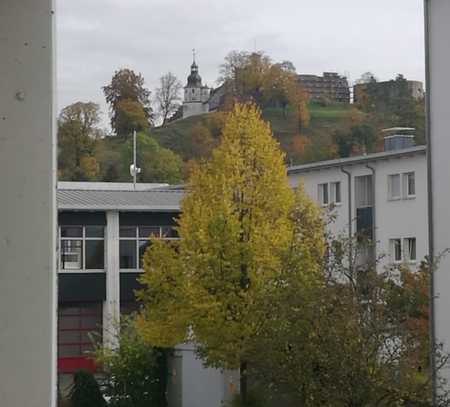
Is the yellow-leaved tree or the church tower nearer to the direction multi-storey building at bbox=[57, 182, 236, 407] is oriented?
the yellow-leaved tree

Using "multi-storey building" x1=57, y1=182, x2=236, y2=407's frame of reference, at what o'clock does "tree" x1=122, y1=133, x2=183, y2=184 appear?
The tree is roughly at 6 o'clock from the multi-storey building.

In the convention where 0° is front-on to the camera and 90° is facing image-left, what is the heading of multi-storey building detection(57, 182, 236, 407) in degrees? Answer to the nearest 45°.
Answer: approximately 0°

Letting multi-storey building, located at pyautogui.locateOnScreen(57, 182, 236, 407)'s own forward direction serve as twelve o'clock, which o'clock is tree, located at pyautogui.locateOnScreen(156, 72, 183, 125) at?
The tree is roughly at 6 o'clock from the multi-storey building.

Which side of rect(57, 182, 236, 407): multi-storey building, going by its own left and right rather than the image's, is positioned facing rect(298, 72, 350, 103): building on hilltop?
back

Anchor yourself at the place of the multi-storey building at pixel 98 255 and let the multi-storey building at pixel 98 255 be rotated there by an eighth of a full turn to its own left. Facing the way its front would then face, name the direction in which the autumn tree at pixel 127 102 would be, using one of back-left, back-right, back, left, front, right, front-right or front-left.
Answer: back-left

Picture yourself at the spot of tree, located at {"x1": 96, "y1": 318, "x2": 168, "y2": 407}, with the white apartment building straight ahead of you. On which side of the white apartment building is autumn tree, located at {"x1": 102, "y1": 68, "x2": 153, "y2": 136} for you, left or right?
left

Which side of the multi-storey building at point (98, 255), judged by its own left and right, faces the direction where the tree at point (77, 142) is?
back

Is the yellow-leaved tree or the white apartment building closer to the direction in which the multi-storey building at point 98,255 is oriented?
the yellow-leaved tree

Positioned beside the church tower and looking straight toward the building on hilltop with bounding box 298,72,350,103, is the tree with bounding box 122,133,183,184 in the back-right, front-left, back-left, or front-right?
back-right

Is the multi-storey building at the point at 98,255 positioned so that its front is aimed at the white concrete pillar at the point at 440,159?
yes

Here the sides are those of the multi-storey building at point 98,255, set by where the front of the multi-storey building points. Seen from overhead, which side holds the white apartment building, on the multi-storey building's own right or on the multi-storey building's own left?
on the multi-storey building's own left
